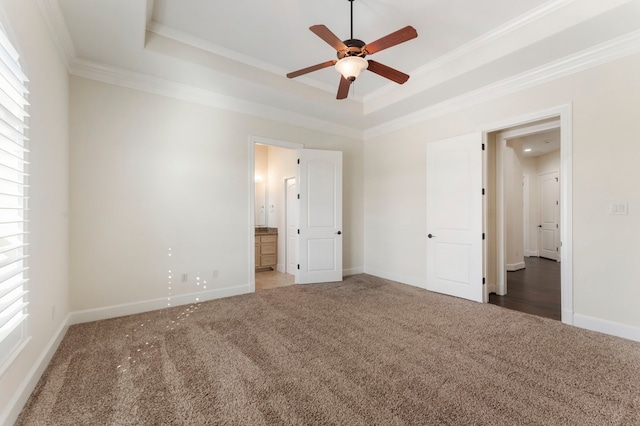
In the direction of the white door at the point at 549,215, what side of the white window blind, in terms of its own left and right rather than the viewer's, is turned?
front

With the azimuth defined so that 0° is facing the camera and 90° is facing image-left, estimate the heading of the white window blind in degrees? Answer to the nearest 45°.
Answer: approximately 270°

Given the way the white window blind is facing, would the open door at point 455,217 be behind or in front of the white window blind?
in front

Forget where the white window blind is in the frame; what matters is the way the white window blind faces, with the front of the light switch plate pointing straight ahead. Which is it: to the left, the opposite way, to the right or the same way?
the opposite way

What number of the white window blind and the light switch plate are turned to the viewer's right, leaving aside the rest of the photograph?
1

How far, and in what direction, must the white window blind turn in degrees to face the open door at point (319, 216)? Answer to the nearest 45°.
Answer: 0° — it already faces it

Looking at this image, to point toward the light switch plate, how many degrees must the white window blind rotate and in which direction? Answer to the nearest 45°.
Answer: approximately 45° to its right

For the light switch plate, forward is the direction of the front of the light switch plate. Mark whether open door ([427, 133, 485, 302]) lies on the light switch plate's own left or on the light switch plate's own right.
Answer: on the light switch plate's own right

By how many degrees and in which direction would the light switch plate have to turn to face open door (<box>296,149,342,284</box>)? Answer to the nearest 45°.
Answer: approximately 90° to its right
